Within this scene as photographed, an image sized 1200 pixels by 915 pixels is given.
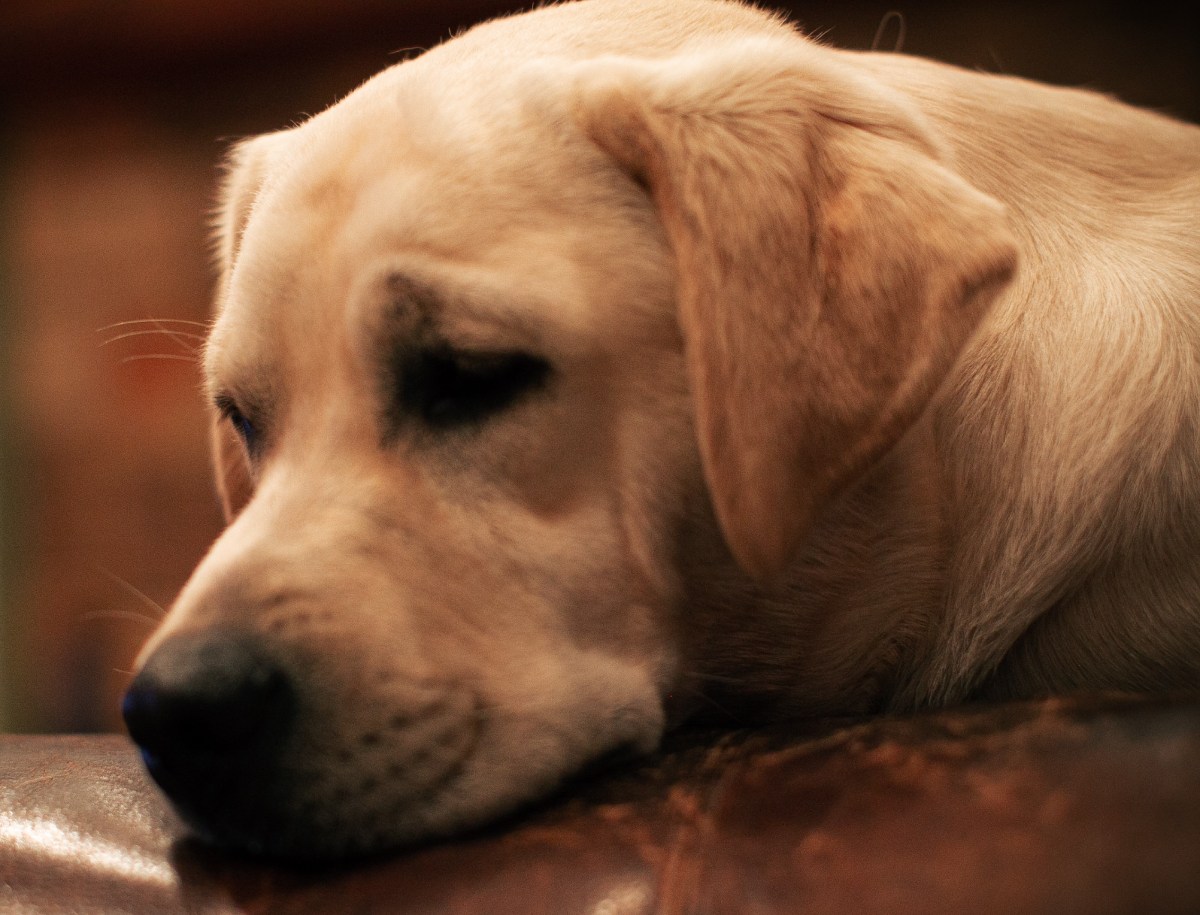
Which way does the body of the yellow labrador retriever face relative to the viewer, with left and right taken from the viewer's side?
facing the viewer and to the left of the viewer
